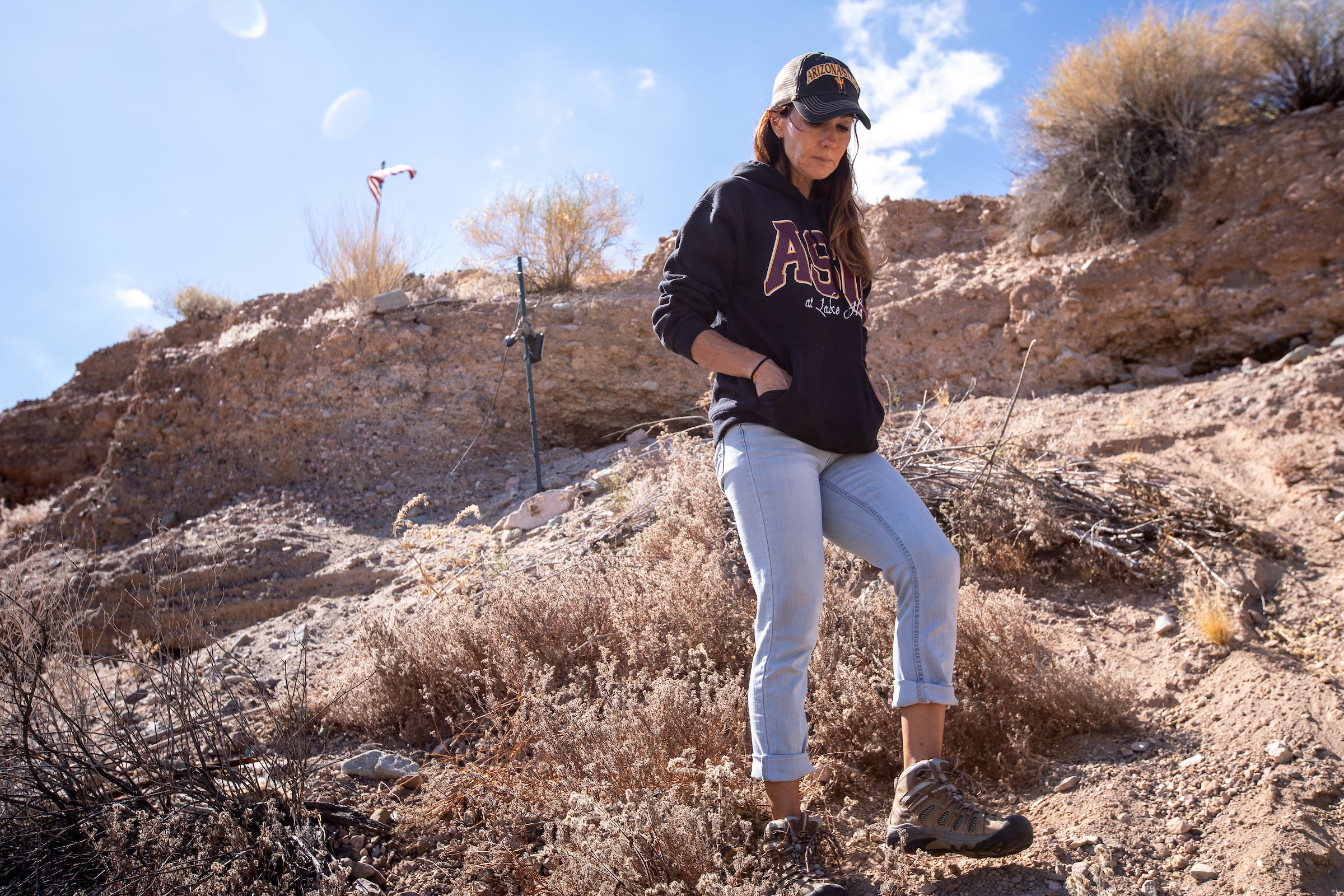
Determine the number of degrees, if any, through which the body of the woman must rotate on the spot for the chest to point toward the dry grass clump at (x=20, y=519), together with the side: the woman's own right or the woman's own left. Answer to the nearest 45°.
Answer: approximately 180°

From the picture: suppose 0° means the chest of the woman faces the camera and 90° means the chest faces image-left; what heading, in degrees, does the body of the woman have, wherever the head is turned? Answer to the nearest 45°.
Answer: approximately 315°

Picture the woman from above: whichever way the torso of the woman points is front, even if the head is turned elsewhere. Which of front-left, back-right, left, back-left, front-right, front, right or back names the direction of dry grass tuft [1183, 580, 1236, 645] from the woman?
left

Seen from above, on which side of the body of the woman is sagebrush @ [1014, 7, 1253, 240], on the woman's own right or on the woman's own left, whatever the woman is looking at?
on the woman's own left

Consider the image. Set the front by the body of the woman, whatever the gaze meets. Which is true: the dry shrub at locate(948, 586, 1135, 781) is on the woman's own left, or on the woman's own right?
on the woman's own left

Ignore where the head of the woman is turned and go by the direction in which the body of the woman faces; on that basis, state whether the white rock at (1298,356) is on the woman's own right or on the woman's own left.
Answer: on the woman's own left
